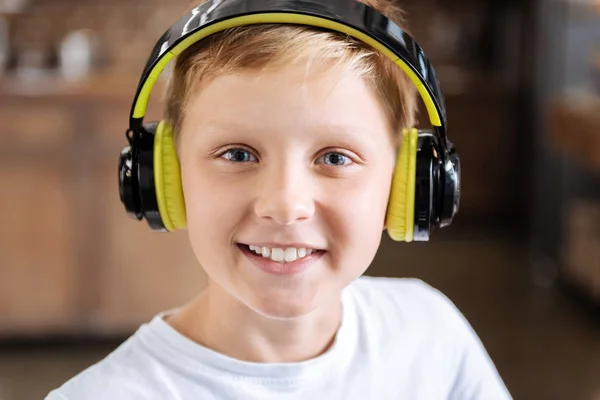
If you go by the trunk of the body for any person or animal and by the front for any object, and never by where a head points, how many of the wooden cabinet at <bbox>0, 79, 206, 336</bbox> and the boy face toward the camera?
2

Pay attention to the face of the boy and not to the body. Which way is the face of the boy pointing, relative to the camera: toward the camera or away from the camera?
toward the camera

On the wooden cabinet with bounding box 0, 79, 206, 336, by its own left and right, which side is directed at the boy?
front

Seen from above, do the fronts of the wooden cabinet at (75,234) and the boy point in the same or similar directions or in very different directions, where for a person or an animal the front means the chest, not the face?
same or similar directions

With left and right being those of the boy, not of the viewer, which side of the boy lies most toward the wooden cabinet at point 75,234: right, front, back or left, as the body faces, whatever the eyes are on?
back

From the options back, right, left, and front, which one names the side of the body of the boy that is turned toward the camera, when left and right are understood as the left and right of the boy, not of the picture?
front

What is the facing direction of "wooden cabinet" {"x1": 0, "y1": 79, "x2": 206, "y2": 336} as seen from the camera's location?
facing the viewer

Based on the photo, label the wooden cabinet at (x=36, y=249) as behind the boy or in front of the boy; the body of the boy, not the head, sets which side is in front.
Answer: behind
